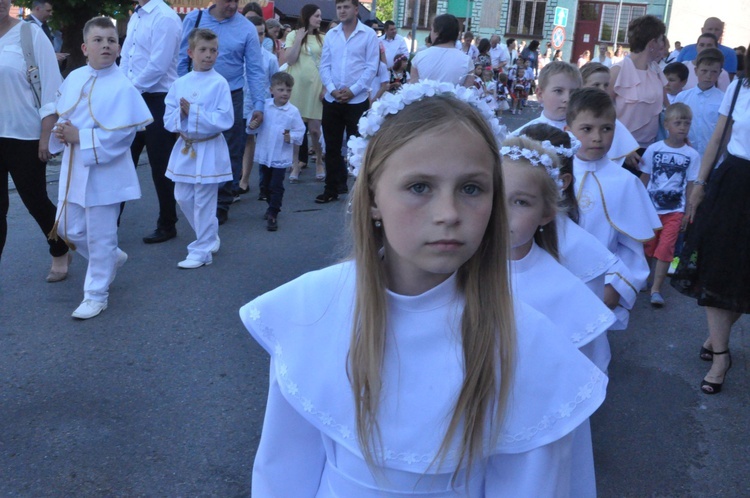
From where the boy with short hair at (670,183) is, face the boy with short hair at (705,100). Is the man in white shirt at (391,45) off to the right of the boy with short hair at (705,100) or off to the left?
left

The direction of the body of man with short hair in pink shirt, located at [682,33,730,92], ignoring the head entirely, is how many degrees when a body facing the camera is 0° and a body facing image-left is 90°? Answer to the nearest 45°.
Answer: approximately 0°

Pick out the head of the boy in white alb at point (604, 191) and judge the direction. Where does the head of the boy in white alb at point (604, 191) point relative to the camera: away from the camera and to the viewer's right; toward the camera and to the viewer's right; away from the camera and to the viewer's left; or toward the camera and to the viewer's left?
toward the camera and to the viewer's left

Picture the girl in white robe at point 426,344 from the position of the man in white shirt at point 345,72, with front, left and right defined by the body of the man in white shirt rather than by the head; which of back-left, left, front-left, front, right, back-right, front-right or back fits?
front-left

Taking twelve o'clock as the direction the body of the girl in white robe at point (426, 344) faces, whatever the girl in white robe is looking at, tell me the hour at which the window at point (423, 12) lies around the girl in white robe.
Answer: The window is roughly at 6 o'clock from the girl in white robe.

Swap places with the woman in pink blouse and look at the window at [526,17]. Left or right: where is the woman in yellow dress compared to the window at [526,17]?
left

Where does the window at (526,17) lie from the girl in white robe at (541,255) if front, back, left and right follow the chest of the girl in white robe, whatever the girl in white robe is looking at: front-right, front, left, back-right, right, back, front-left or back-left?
back-right

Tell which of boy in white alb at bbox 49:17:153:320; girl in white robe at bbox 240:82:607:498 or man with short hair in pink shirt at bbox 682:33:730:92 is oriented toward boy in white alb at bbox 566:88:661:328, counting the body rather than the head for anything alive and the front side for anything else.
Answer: the man with short hair in pink shirt

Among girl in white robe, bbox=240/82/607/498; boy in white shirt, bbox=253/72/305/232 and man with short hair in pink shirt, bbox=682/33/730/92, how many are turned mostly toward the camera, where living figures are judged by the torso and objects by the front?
3

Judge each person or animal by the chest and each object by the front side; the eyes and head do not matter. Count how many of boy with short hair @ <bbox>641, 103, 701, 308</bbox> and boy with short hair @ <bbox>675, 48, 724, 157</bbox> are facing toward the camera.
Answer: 2

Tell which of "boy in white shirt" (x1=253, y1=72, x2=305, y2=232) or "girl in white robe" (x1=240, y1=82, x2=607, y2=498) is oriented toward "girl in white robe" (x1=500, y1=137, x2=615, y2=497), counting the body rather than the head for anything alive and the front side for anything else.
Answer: the boy in white shirt

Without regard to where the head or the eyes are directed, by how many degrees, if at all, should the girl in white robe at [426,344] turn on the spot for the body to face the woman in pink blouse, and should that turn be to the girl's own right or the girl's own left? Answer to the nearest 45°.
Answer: approximately 180°

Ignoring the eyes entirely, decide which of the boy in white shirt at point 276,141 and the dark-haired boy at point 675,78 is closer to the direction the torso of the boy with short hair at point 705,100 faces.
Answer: the boy in white shirt

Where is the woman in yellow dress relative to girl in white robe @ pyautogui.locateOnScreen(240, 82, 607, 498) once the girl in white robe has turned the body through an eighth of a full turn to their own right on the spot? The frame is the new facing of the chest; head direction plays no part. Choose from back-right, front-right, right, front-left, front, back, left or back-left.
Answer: back-right

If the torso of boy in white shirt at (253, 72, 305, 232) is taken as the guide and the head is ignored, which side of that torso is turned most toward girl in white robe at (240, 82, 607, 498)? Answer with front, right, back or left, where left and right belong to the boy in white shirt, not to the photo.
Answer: front
